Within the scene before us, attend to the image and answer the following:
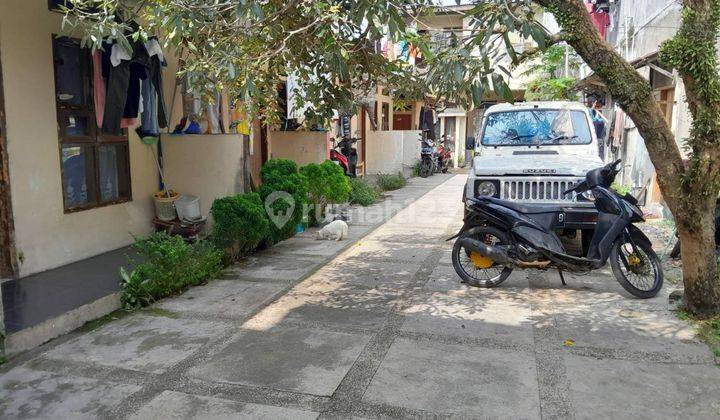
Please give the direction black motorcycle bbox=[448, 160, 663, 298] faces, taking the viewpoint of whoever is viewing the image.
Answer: facing to the right of the viewer

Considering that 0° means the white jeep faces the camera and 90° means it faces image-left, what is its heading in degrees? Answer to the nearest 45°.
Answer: approximately 0°

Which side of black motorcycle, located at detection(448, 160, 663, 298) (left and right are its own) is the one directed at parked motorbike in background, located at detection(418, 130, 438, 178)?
left

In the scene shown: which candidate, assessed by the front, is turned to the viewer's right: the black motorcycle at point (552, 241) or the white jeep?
the black motorcycle

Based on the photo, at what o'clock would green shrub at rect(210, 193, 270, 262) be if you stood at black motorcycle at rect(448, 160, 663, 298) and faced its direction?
The green shrub is roughly at 6 o'clock from the black motorcycle.

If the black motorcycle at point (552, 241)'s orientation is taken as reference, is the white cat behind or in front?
behind

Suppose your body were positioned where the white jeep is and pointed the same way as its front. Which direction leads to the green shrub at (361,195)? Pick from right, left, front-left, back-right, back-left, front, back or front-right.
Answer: back-right

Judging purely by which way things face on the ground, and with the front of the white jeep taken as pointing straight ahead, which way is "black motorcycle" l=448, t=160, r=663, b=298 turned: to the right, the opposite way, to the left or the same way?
to the left

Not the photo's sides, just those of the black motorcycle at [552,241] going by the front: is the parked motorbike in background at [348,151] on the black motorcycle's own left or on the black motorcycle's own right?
on the black motorcycle's own left

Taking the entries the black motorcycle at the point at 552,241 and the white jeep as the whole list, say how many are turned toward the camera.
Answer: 1

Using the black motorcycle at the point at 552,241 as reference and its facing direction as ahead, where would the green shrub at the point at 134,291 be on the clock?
The green shrub is roughly at 5 o'clock from the black motorcycle.
